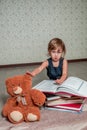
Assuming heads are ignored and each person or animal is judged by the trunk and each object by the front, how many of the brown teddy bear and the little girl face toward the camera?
2

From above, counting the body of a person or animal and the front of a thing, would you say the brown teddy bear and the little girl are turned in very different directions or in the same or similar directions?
same or similar directions

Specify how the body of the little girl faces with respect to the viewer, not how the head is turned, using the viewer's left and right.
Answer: facing the viewer

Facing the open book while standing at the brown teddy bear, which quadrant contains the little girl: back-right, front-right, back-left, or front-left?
front-left

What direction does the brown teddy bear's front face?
toward the camera

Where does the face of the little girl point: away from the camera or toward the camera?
toward the camera
